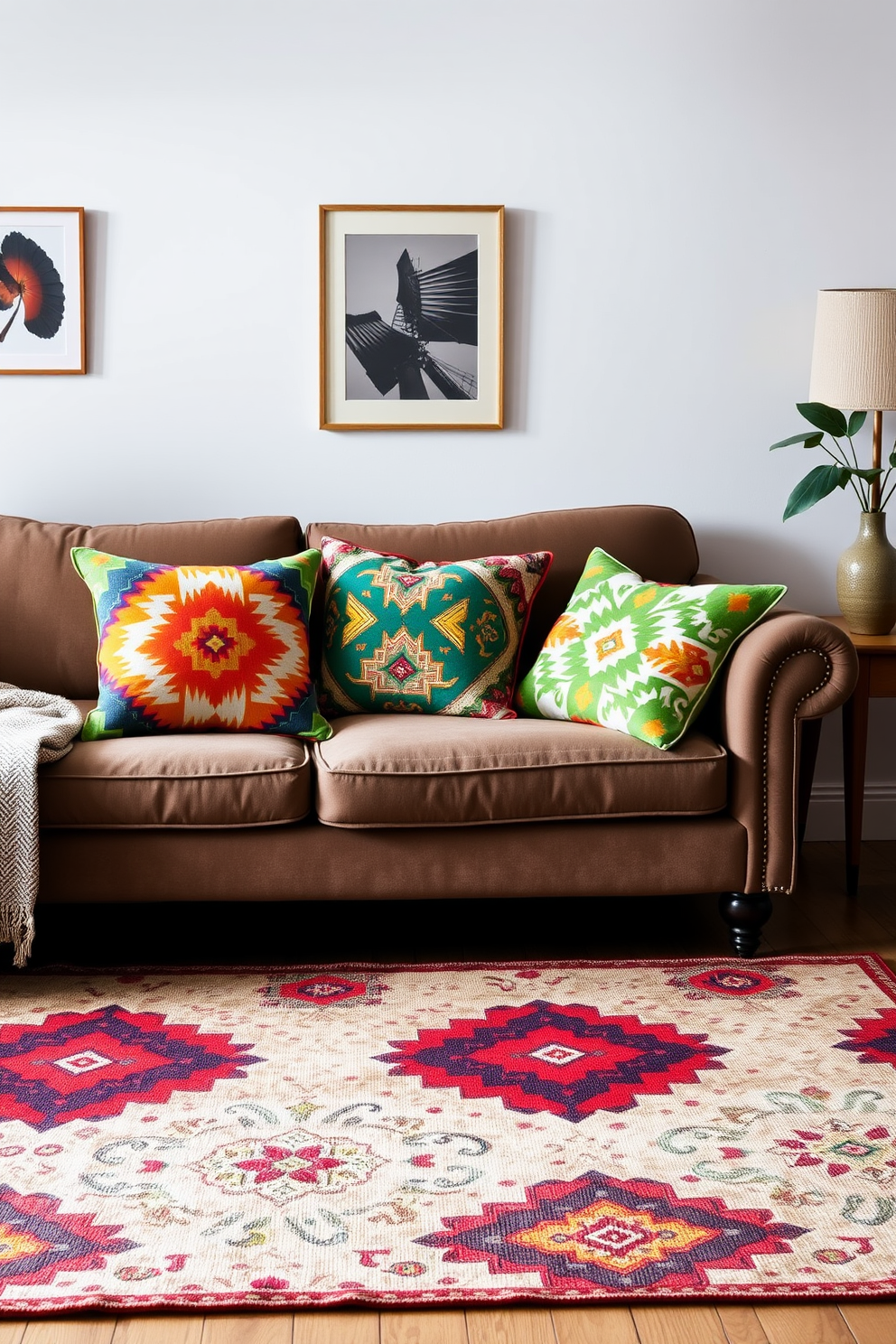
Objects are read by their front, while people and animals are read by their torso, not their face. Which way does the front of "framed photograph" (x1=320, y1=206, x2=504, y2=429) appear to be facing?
toward the camera

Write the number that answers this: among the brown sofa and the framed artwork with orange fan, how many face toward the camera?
2

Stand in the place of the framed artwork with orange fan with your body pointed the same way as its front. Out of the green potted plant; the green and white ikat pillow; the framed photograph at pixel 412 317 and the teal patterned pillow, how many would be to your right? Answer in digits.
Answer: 0

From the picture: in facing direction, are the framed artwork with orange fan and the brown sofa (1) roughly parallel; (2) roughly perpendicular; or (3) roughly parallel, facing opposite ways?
roughly parallel

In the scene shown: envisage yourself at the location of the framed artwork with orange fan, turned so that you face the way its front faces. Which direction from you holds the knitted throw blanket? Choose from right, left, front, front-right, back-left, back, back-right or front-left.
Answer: front

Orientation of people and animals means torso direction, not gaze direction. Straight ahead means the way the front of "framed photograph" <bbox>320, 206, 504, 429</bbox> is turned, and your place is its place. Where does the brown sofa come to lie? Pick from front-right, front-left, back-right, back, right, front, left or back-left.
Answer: front

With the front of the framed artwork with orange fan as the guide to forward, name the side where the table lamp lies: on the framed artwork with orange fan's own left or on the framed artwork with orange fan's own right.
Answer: on the framed artwork with orange fan's own left

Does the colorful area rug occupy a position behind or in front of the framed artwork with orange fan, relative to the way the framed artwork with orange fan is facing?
in front

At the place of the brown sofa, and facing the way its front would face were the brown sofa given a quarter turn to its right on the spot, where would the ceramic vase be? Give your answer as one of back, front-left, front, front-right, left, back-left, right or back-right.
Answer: back-right

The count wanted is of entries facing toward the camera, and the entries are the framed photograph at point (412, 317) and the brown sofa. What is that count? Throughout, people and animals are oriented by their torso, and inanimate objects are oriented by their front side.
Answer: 2

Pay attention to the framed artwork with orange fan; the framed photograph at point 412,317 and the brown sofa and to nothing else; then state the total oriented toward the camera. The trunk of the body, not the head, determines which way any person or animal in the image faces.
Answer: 3

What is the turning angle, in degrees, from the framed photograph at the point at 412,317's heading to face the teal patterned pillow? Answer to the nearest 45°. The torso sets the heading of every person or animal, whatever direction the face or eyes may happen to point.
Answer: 0° — it already faces it

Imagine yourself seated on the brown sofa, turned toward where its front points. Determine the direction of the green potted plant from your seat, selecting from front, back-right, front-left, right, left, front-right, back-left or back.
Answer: back-left

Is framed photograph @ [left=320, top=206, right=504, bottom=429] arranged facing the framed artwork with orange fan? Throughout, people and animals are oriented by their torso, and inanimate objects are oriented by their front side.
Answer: no

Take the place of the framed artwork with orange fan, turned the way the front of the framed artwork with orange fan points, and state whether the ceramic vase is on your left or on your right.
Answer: on your left

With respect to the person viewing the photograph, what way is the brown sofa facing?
facing the viewer

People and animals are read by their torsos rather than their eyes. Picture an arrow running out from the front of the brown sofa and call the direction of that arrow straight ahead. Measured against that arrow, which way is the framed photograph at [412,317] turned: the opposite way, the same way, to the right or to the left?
the same way

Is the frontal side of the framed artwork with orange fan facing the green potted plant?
no

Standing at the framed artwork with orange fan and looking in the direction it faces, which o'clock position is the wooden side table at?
The wooden side table is roughly at 10 o'clock from the framed artwork with orange fan.

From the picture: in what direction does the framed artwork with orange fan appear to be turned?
toward the camera
